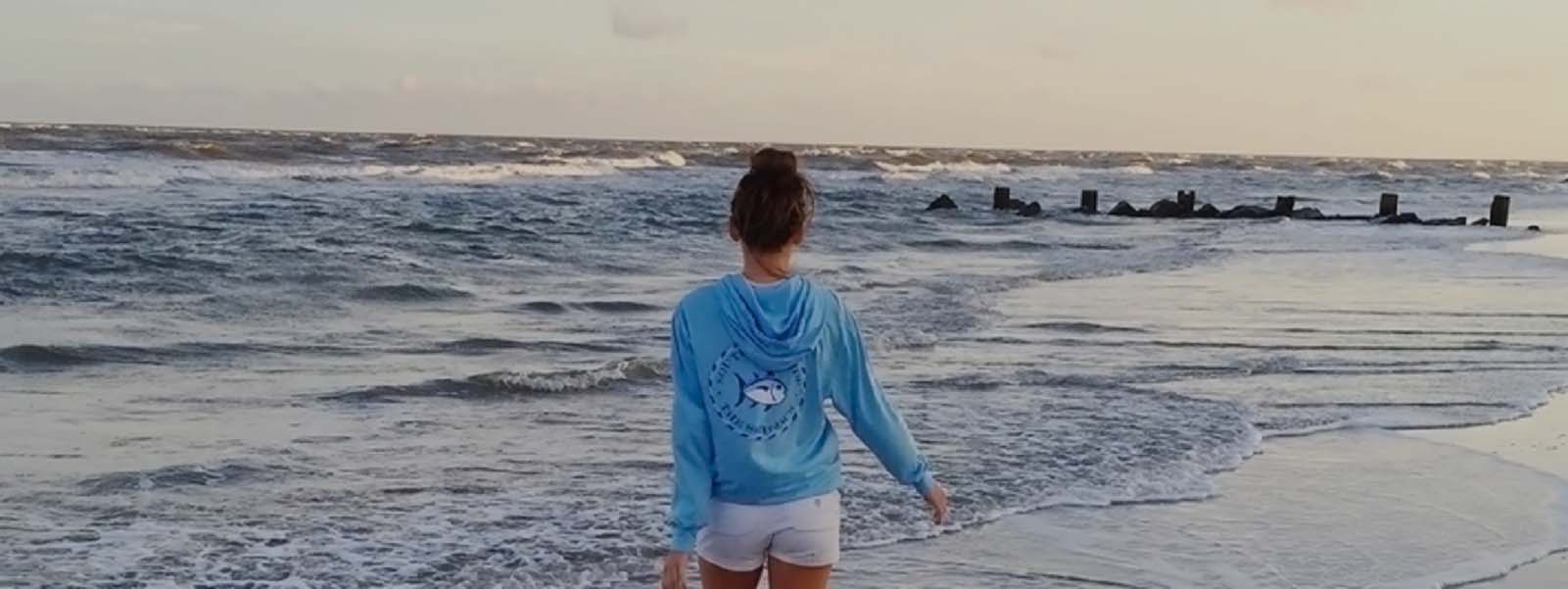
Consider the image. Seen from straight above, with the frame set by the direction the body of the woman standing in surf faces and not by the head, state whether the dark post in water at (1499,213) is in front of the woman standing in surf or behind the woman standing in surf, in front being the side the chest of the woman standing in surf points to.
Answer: in front

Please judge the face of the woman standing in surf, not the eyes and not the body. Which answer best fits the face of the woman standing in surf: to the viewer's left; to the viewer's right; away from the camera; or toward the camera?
away from the camera

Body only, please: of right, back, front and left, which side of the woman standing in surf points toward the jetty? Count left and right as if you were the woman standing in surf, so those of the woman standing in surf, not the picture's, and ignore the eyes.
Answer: front

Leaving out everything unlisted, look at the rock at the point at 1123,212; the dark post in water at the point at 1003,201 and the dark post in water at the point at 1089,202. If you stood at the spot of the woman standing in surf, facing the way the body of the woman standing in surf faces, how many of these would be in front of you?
3

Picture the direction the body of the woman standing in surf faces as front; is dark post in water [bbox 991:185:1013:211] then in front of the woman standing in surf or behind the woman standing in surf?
in front

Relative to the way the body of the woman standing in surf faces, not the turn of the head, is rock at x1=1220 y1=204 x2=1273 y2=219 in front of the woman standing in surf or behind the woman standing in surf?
in front

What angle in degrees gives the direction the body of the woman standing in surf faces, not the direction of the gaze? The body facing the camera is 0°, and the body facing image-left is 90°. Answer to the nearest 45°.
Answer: approximately 180°

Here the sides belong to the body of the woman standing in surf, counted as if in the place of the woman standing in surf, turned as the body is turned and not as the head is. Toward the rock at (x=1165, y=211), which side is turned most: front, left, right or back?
front

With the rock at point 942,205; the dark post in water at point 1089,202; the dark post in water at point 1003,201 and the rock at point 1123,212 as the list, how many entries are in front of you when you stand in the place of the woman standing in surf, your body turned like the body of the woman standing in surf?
4
